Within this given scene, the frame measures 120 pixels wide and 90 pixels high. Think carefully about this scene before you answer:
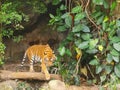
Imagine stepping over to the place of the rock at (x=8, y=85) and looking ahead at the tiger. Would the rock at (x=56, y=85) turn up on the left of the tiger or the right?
right

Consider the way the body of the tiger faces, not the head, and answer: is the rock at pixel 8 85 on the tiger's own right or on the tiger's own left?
on the tiger's own right
